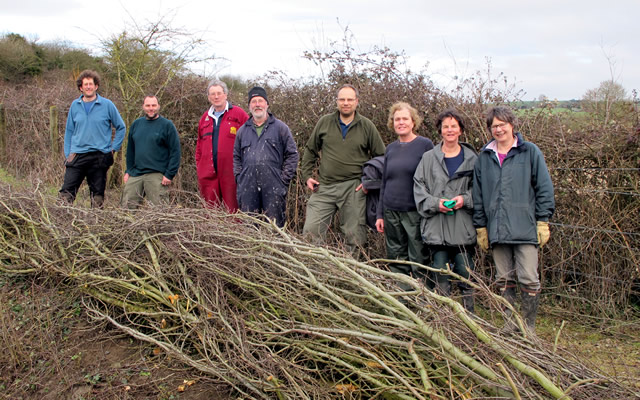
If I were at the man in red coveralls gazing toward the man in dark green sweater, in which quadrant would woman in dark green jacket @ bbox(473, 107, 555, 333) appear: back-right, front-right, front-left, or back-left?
back-left

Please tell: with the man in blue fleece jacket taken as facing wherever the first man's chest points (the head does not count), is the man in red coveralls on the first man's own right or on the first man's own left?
on the first man's own left

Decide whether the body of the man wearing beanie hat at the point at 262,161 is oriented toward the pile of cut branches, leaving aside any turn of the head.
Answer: yes

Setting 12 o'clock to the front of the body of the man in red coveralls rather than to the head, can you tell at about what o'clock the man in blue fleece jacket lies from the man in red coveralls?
The man in blue fleece jacket is roughly at 4 o'clock from the man in red coveralls.

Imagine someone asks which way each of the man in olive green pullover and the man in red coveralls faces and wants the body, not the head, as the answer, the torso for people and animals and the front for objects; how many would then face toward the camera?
2

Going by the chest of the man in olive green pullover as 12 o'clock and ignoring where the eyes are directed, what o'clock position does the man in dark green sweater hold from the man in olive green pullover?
The man in dark green sweater is roughly at 4 o'clock from the man in olive green pullover.

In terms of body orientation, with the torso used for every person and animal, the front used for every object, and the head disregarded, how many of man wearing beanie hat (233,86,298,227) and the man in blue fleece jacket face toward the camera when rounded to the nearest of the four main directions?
2

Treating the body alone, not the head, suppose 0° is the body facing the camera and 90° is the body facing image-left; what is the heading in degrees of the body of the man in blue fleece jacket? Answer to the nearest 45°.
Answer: approximately 0°
